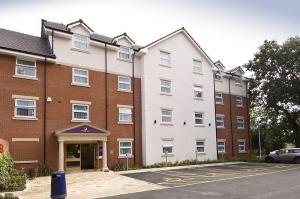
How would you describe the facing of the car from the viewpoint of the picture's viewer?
facing to the left of the viewer

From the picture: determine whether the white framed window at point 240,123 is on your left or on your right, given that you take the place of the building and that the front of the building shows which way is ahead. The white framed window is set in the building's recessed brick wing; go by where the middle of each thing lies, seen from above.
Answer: on your left

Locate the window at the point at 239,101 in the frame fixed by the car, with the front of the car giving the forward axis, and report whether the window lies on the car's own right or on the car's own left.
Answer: on the car's own right

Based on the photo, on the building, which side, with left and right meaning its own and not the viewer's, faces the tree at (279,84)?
left

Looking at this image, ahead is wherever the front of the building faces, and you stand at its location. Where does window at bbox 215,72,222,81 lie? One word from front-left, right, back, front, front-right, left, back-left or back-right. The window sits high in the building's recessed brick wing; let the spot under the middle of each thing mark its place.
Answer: left

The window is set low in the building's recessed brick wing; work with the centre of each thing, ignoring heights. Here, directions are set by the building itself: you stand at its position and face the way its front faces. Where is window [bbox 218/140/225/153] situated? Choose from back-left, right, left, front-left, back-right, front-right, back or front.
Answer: left

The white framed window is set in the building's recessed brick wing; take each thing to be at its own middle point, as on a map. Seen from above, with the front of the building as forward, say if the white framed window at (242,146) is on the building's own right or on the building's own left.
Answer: on the building's own left

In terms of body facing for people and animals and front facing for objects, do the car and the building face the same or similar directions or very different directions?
very different directions

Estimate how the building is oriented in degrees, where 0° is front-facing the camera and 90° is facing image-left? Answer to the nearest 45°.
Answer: approximately 315°
